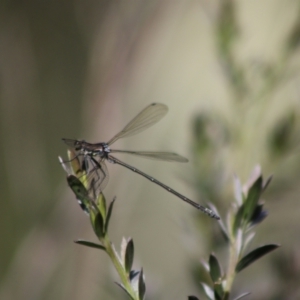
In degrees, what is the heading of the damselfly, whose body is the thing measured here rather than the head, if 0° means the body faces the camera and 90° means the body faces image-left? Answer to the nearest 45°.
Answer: approximately 90°
